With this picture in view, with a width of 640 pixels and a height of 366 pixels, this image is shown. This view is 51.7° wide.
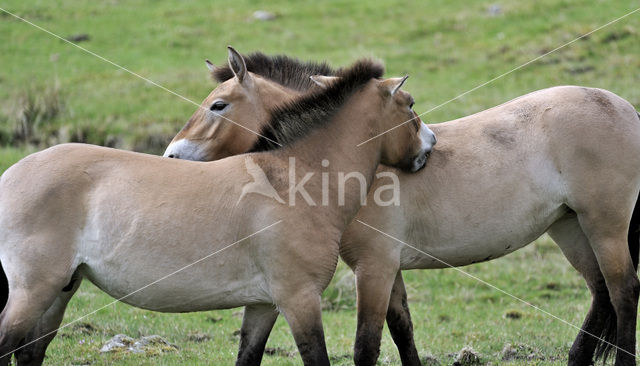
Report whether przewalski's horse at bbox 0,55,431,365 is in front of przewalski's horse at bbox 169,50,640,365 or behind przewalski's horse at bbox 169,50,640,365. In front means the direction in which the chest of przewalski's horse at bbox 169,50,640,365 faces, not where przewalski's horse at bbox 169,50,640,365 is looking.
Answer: in front

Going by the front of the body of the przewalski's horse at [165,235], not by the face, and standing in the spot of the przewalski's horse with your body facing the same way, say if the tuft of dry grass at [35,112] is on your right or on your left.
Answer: on your left

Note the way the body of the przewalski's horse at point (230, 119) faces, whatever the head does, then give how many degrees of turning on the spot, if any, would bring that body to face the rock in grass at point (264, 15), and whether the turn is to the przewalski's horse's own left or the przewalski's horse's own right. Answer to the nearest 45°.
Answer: approximately 90° to the przewalski's horse's own right

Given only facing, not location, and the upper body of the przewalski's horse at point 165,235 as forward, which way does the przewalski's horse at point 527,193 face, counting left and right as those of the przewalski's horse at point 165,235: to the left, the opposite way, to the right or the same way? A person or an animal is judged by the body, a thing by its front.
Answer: the opposite way

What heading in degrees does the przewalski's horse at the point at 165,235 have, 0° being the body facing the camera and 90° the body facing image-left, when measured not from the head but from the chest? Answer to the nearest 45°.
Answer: approximately 270°

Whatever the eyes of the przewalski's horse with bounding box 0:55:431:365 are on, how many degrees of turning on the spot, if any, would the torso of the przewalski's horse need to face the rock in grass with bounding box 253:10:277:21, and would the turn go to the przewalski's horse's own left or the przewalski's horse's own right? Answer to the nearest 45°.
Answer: approximately 90° to the przewalski's horse's own left

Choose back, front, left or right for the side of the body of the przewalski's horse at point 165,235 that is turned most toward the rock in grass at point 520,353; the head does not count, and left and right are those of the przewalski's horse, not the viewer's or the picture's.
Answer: front

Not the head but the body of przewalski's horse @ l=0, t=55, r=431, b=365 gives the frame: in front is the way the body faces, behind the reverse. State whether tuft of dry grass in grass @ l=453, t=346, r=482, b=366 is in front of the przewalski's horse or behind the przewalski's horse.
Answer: in front

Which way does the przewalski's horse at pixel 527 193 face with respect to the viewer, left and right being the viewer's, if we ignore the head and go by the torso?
facing to the left of the viewer
